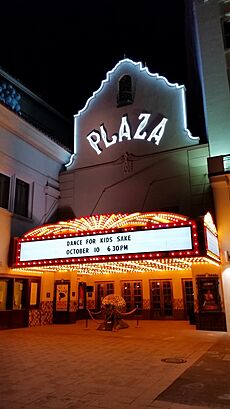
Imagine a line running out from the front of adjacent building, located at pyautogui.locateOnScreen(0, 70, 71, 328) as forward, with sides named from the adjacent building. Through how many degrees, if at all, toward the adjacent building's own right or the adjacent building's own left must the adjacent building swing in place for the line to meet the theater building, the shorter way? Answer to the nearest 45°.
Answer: approximately 45° to the adjacent building's own left

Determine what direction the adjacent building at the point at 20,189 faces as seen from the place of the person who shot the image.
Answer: facing the viewer and to the right of the viewer
